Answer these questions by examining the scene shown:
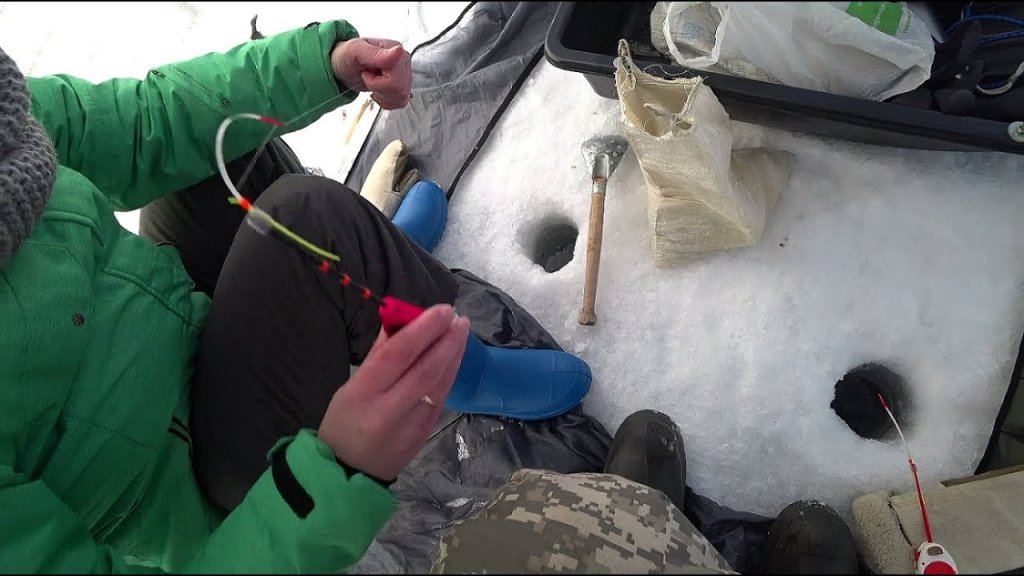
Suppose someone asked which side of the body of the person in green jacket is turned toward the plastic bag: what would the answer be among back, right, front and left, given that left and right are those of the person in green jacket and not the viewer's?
front

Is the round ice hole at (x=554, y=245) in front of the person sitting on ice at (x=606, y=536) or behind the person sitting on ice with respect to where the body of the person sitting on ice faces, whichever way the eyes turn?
in front

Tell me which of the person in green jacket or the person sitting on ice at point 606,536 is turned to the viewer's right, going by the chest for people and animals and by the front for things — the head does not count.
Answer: the person in green jacket

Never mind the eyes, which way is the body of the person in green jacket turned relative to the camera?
to the viewer's right

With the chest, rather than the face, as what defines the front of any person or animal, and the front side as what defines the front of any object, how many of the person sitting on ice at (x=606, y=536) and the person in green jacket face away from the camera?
1

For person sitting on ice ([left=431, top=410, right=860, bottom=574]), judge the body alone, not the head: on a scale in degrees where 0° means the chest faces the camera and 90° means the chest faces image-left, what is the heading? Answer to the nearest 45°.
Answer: approximately 180°
